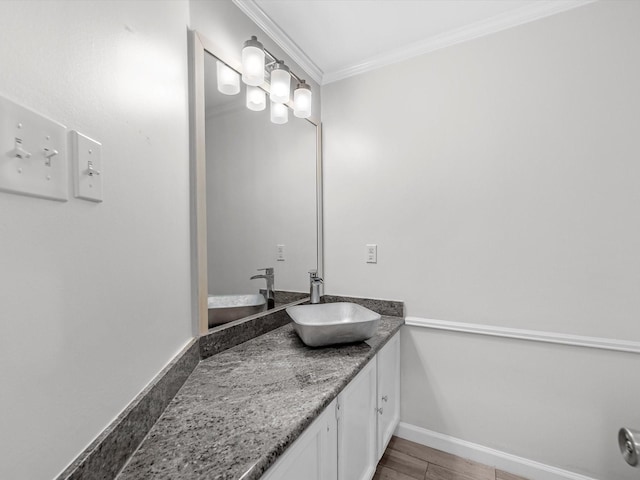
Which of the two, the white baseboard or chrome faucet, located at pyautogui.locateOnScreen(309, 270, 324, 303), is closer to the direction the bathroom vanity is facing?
the white baseboard

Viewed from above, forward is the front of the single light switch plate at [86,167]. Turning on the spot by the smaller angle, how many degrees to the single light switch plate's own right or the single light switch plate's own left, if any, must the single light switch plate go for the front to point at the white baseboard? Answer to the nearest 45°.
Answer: approximately 45° to the single light switch plate's own left

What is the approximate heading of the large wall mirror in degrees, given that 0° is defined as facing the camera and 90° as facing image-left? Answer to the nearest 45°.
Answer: approximately 315°

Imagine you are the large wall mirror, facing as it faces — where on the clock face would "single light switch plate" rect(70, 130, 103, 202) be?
The single light switch plate is roughly at 2 o'clock from the large wall mirror.

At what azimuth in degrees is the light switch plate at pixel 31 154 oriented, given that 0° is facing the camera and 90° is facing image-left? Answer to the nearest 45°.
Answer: approximately 315°

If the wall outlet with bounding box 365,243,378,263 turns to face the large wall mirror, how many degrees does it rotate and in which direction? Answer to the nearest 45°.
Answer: approximately 45° to its right

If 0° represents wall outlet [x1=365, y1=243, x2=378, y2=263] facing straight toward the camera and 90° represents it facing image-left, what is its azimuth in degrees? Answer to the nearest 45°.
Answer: approximately 0°

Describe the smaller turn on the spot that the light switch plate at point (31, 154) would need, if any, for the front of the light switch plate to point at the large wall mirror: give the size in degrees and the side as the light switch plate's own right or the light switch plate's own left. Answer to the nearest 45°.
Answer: approximately 90° to the light switch plate's own left
